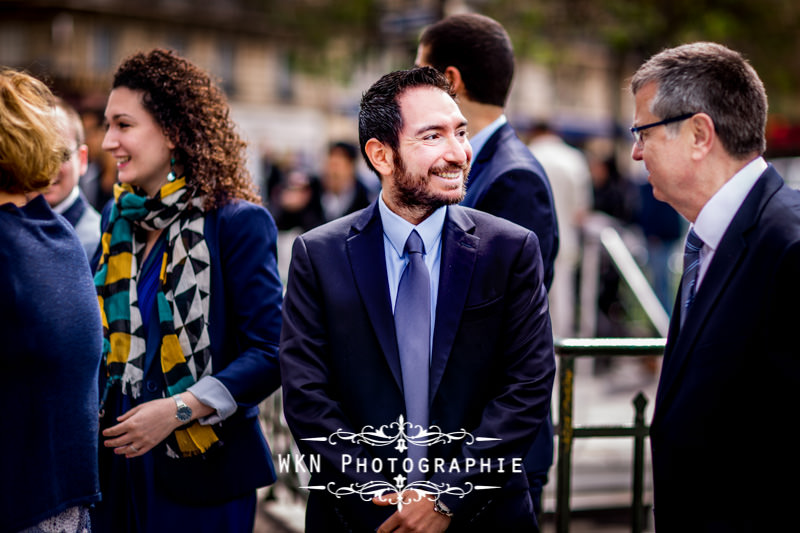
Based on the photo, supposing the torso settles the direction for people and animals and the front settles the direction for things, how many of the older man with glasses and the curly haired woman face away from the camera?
0

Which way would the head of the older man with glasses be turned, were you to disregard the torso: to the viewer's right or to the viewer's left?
to the viewer's left

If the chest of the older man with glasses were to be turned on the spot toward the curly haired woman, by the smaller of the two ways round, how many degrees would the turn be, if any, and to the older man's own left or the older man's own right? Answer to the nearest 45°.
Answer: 0° — they already face them

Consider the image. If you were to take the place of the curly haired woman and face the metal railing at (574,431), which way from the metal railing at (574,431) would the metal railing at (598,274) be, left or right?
left

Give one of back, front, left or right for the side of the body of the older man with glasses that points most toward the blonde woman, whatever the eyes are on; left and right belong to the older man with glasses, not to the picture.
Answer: front

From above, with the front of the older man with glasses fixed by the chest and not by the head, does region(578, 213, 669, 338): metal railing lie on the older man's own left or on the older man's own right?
on the older man's own right

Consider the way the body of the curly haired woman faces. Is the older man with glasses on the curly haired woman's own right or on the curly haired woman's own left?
on the curly haired woman's own left

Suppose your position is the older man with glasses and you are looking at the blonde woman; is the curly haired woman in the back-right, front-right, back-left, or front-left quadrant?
front-right

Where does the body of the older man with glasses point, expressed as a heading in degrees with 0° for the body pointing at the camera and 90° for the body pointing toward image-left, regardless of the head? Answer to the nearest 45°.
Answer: approximately 90°

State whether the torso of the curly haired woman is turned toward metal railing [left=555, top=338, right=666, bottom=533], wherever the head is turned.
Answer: no

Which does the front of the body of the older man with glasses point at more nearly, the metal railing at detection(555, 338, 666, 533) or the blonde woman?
the blonde woman
